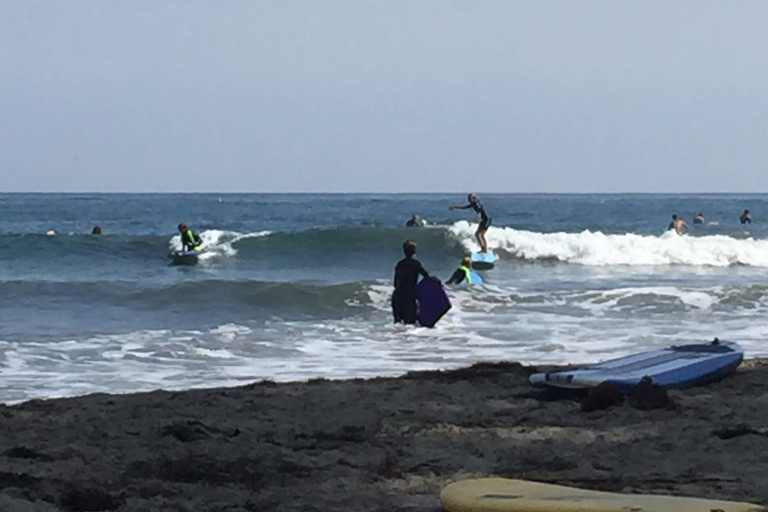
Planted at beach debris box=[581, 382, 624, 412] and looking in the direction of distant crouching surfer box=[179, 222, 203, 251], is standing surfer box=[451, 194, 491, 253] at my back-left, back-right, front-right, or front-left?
front-right

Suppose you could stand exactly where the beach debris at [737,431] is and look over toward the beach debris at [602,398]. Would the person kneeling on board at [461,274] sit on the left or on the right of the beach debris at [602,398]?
right
